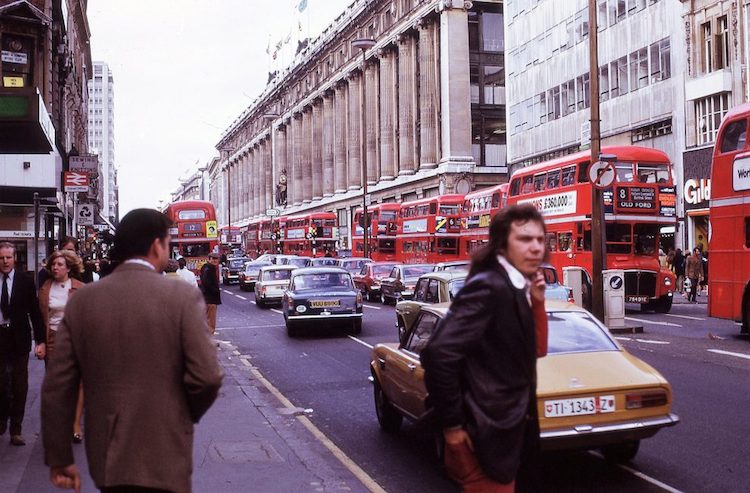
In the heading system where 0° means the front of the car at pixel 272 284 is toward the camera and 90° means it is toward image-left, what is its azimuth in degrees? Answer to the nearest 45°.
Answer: approximately 135°

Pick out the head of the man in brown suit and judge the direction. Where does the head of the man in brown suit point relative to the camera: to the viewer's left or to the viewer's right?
to the viewer's right

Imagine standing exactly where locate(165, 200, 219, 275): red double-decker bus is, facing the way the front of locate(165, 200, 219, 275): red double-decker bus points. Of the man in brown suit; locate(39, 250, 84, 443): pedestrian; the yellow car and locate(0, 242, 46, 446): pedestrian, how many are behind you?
4

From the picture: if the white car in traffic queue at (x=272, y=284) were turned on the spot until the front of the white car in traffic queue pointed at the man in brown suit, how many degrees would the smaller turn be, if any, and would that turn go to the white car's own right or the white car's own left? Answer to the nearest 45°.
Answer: approximately 135° to the white car's own left

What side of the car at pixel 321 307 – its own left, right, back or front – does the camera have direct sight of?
back

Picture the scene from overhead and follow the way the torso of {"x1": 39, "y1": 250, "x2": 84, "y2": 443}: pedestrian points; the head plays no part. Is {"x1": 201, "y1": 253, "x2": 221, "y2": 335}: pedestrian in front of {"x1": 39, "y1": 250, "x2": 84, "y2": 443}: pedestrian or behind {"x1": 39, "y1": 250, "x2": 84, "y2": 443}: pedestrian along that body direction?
behind

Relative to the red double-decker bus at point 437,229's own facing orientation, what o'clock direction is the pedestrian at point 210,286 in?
The pedestrian is roughly at 2 o'clock from the red double-decker bus.
